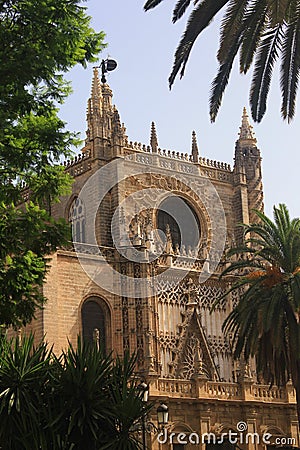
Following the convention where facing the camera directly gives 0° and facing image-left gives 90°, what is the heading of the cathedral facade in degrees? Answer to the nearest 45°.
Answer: approximately 315°

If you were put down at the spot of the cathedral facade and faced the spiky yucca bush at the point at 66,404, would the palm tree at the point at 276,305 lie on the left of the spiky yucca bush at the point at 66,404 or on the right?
left

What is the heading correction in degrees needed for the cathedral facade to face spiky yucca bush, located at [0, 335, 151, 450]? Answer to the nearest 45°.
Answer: approximately 45° to its right

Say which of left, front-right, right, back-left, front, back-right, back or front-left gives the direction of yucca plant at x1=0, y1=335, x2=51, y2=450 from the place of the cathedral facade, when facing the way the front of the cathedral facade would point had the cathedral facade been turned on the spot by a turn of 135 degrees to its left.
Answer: back

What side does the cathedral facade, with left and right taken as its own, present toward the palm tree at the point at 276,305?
front

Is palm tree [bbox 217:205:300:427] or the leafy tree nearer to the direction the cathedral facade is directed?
the palm tree

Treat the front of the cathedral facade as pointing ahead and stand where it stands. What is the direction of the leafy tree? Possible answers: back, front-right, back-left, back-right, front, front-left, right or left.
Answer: front-right

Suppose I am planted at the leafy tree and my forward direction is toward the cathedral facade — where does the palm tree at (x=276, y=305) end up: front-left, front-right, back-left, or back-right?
front-right
